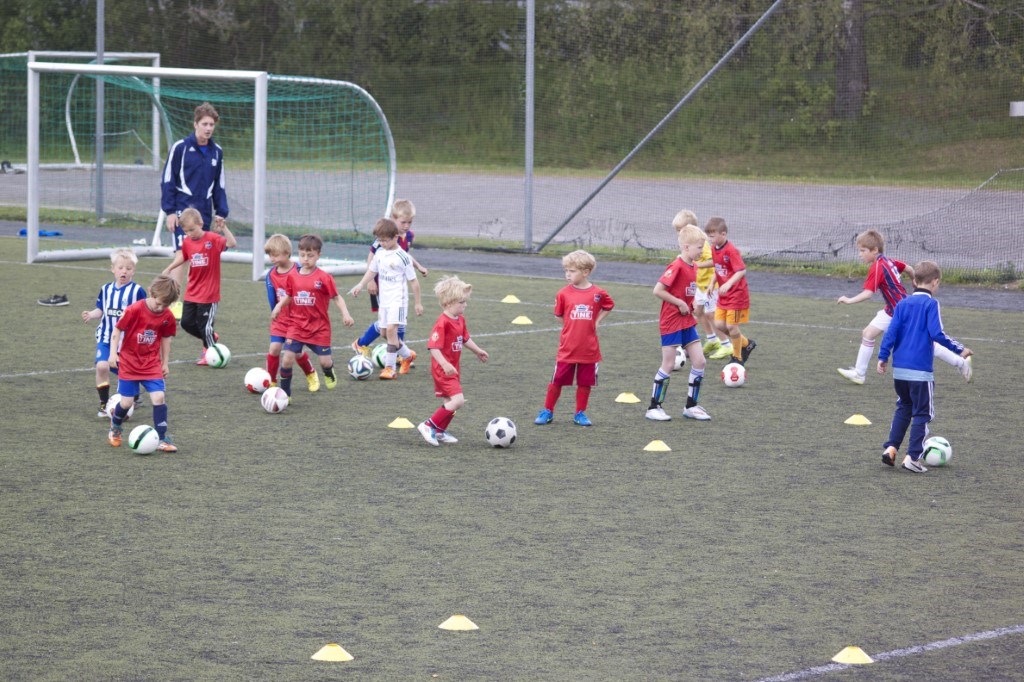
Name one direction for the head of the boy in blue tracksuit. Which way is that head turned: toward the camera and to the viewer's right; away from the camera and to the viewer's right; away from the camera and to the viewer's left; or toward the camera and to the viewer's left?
away from the camera and to the viewer's right

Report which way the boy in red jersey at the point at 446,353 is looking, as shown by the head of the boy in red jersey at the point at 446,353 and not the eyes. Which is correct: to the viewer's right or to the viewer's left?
to the viewer's right

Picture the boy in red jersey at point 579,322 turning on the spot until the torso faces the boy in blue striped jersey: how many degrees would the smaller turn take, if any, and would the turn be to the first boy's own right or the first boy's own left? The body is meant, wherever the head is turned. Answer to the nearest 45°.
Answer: approximately 90° to the first boy's own right

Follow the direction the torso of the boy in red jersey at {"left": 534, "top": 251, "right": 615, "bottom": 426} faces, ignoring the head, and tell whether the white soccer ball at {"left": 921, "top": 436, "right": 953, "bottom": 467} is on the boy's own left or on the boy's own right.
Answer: on the boy's own left

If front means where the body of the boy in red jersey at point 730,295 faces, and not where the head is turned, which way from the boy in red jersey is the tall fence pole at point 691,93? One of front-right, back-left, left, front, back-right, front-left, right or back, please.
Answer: back-right

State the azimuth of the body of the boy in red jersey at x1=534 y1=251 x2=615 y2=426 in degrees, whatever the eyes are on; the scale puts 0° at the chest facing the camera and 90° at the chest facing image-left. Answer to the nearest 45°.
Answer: approximately 0°

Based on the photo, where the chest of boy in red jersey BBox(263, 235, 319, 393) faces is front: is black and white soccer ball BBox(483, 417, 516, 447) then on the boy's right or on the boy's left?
on the boy's left

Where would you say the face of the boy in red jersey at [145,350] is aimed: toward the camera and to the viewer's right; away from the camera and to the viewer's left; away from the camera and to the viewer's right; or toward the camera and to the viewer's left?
toward the camera and to the viewer's right

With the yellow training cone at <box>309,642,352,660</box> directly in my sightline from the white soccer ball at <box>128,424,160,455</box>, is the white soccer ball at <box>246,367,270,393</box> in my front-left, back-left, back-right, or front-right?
back-left
